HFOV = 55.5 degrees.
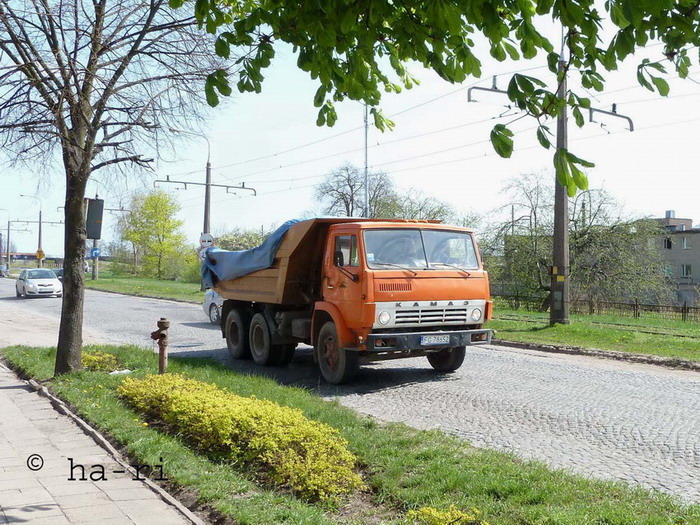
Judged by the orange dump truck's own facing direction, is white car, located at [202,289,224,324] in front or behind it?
behind

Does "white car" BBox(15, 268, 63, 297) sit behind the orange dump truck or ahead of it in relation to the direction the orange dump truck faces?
behind

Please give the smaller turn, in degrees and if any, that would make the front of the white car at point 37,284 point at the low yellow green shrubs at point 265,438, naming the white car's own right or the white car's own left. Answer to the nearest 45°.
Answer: approximately 45° to the white car's own right

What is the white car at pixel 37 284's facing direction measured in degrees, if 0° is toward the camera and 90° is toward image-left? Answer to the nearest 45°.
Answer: approximately 315°

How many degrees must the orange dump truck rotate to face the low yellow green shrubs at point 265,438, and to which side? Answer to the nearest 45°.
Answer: approximately 45° to its right

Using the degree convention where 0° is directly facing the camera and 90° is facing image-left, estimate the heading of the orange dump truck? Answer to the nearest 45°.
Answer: approximately 315°

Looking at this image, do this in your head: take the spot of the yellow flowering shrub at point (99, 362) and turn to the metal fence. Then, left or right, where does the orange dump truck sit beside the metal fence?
right
